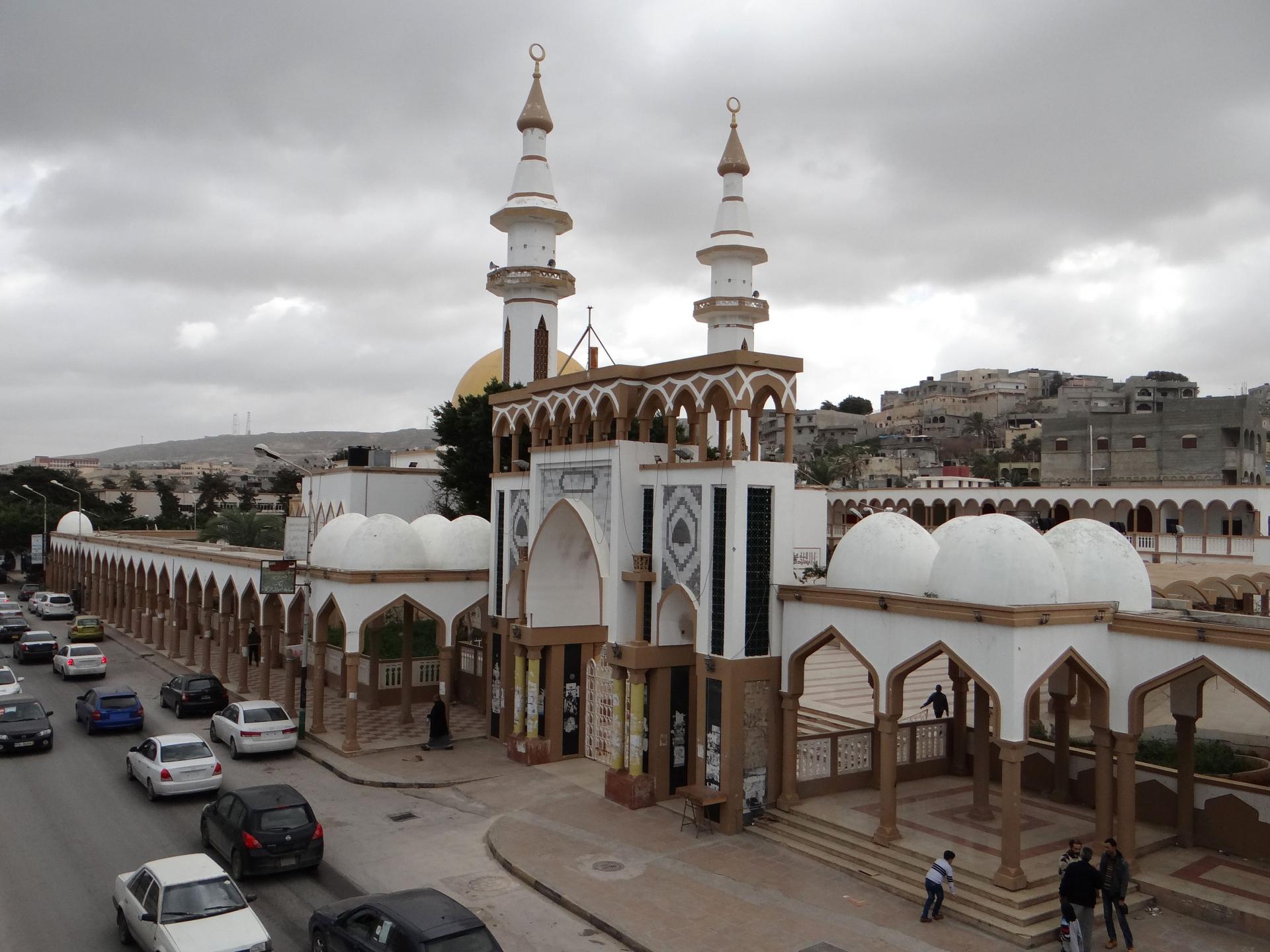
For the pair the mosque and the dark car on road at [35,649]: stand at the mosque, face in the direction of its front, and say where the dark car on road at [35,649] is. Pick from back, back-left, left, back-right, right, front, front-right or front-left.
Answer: right

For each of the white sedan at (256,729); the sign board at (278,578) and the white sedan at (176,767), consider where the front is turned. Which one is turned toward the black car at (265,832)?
the sign board

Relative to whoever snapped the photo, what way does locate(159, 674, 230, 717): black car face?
facing away from the viewer and to the left of the viewer

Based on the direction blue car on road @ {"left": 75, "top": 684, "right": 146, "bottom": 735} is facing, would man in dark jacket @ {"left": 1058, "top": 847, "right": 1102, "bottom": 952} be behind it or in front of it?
behind

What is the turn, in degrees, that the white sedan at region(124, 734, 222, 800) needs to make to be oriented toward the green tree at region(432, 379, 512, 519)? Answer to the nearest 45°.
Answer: approximately 90° to its right

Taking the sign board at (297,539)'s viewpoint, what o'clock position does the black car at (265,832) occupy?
The black car is roughly at 12 o'clock from the sign board.

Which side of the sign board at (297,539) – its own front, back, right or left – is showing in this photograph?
front

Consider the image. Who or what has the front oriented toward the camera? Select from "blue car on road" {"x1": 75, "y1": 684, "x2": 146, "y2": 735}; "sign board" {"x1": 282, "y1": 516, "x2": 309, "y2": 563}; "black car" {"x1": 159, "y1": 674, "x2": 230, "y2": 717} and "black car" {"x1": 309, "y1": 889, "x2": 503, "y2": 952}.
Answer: the sign board

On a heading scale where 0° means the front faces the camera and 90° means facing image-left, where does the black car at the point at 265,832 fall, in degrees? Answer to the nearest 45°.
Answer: approximately 135°

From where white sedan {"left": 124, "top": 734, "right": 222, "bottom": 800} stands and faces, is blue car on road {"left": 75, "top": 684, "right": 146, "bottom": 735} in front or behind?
in front

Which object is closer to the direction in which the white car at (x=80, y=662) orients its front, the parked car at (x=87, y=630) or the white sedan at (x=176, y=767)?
the parked car

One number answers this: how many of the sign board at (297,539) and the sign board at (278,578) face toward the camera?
2

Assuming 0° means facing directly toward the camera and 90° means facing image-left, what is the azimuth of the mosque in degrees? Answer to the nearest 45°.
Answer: approximately 45°

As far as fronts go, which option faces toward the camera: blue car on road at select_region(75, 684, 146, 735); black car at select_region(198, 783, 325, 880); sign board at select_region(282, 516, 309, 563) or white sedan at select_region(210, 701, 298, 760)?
the sign board

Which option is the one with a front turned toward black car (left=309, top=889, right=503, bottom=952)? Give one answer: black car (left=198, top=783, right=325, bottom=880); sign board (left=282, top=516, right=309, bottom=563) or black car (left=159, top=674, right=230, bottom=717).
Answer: the sign board
